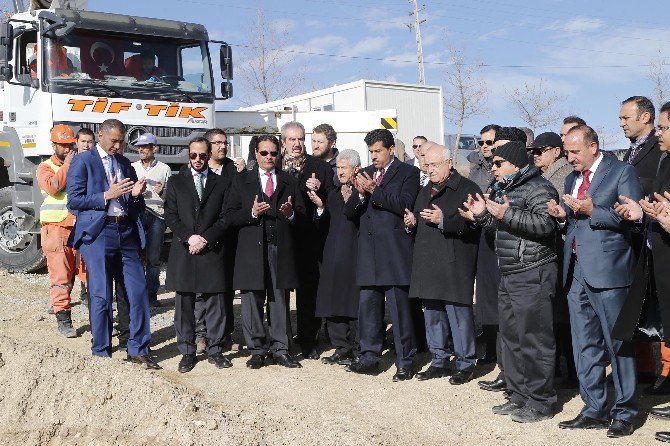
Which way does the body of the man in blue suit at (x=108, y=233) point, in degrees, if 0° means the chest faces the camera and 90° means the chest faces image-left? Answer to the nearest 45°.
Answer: approximately 315°

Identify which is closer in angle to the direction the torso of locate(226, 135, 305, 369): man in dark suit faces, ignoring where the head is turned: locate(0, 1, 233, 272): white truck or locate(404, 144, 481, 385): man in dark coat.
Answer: the man in dark coat

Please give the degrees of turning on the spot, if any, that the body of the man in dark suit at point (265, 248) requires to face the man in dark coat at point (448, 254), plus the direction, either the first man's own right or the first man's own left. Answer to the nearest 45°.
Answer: approximately 45° to the first man's own left

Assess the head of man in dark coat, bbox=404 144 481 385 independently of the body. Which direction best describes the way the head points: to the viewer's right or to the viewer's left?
to the viewer's left

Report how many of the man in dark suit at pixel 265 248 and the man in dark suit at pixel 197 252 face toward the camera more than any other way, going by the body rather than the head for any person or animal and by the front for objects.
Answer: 2

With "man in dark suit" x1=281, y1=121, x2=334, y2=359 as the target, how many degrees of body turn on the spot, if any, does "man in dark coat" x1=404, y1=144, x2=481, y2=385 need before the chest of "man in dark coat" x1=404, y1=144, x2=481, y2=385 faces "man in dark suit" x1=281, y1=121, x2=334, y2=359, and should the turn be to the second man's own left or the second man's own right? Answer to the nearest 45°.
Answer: approximately 90° to the second man's own right

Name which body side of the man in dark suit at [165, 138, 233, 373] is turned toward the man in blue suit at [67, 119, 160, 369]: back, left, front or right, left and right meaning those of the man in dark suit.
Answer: right

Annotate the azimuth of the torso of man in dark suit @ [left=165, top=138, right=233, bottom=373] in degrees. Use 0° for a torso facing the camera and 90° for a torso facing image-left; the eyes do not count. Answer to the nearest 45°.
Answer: approximately 0°

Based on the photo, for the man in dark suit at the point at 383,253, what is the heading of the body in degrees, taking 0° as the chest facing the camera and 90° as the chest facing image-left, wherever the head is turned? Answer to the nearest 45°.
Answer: approximately 45°
